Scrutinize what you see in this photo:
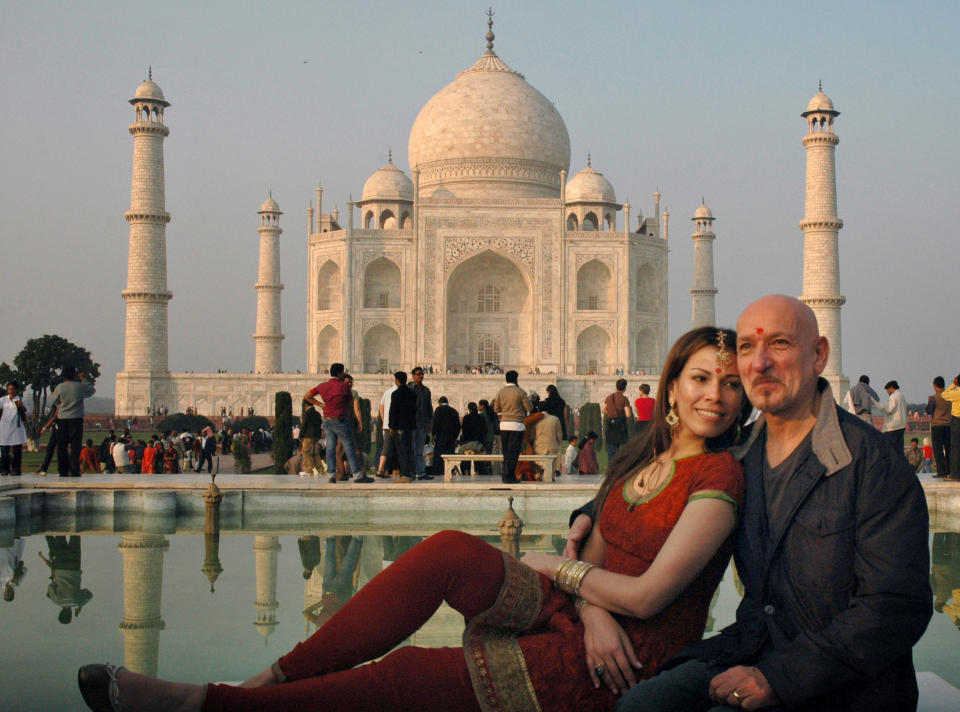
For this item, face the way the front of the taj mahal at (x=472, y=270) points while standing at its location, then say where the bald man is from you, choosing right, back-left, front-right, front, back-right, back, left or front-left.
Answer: front

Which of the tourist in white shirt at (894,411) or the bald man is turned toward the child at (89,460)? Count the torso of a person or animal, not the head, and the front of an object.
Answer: the tourist in white shirt

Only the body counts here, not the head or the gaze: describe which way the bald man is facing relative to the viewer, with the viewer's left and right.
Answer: facing the viewer and to the left of the viewer

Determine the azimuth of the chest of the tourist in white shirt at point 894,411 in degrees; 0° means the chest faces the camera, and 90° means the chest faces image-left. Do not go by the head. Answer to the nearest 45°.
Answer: approximately 90°

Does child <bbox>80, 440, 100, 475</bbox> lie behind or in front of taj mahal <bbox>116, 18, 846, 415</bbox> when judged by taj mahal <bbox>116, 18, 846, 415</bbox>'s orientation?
in front

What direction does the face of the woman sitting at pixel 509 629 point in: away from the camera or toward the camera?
toward the camera

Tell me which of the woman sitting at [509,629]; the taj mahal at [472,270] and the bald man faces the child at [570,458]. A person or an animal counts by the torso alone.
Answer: the taj mahal

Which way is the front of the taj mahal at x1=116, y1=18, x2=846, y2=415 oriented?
toward the camera

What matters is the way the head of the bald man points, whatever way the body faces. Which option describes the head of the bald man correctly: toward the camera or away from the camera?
toward the camera

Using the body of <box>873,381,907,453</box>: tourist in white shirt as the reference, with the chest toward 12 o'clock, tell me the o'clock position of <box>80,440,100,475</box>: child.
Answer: The child is roughly at 12 o'clock from the tourist in white shirt.

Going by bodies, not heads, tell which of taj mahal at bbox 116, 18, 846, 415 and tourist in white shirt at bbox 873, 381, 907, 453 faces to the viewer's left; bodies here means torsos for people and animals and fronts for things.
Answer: the tourist in white shirt

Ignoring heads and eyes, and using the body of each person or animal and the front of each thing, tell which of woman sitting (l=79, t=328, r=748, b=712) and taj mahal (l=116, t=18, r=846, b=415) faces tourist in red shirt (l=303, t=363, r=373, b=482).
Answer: the taj mahal

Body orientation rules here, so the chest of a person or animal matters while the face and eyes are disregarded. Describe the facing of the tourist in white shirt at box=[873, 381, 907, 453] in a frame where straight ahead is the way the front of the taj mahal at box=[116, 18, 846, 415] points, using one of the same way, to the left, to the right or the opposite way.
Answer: to the right

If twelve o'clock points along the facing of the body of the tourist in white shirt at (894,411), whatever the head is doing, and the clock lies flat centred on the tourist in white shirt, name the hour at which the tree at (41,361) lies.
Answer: The tree is roughly at 1 o'clock from the tourist in white shirt.

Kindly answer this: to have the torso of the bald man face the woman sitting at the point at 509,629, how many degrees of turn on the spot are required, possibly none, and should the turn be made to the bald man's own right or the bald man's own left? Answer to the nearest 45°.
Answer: approximately 45° to the bald man's own right

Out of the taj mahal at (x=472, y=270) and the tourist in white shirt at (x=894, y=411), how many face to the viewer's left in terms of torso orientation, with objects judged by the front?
1
